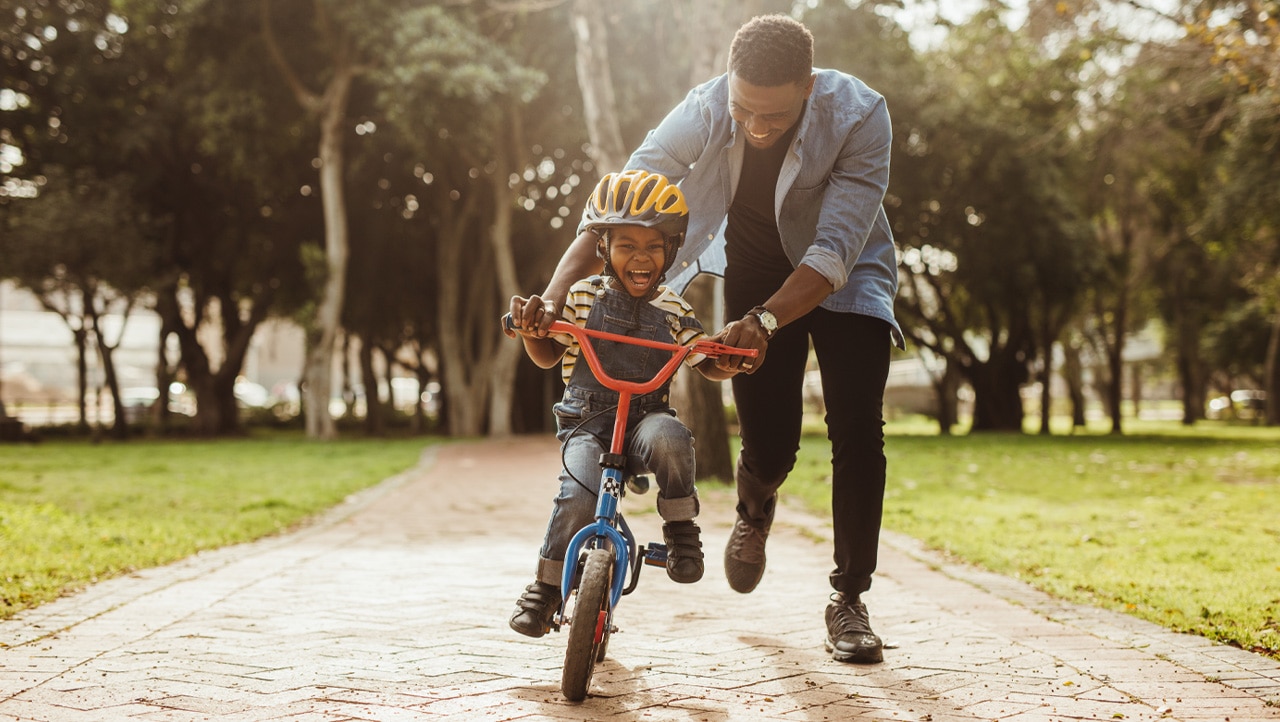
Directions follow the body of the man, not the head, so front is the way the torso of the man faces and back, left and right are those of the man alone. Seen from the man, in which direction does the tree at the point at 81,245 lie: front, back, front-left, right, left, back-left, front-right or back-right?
back-right

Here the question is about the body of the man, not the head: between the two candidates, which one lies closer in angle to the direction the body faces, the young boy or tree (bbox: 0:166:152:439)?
the young boy

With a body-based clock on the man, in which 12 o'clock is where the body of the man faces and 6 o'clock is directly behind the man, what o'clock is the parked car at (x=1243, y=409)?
The parked car is roughly at 7 o'clock from the man.

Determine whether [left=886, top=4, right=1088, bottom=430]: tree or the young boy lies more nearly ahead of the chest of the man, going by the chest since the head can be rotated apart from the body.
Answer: the young boy

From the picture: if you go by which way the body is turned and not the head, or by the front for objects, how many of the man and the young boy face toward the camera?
2

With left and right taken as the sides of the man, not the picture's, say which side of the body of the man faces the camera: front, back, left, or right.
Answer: front

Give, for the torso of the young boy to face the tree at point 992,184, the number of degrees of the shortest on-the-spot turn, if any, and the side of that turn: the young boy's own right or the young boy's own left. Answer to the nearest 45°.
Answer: approximately 180°

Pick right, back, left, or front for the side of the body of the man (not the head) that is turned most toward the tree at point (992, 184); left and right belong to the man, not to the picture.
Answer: back

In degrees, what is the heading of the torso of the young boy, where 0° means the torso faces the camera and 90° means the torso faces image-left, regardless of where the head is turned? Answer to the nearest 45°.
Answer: approximately 0°

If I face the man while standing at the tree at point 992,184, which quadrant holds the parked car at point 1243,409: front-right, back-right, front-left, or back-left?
back-left

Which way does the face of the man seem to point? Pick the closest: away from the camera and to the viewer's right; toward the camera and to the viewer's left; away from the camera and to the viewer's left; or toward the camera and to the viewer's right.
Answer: toward the camera and to the viewer's left

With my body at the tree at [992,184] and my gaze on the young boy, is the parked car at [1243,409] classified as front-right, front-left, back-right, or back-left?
back-left
